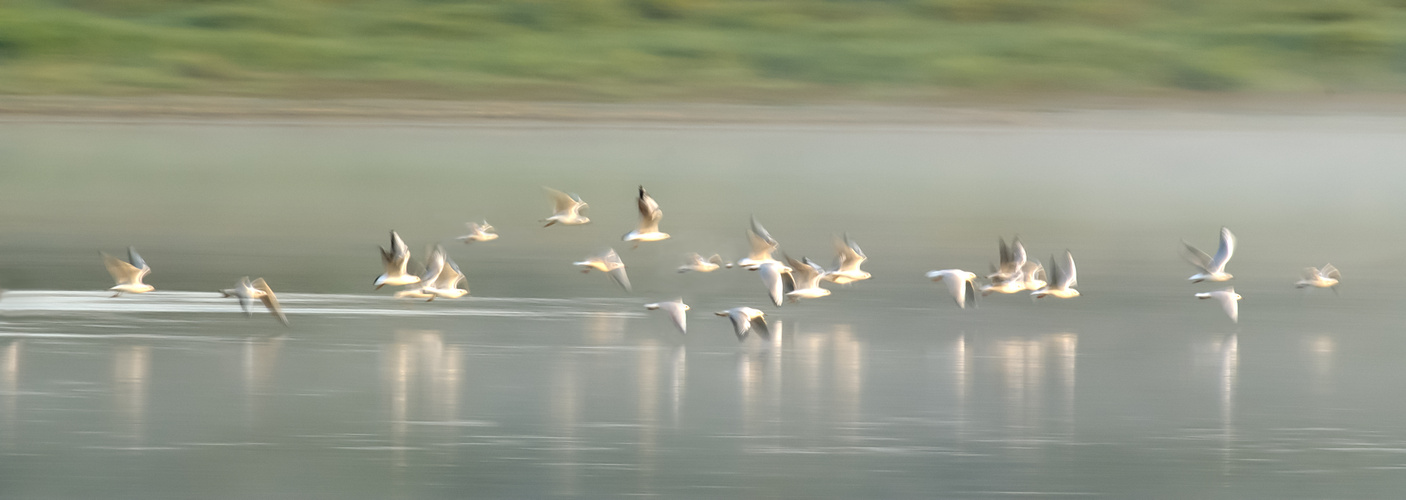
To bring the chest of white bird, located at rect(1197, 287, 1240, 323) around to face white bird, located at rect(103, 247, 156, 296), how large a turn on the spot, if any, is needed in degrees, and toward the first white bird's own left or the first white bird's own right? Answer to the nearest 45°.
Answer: approximately 180°

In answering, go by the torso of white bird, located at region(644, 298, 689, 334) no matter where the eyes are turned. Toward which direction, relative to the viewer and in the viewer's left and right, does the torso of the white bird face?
facing to the right of the viewer

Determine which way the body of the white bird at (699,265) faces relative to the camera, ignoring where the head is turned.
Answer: to the viewer's right

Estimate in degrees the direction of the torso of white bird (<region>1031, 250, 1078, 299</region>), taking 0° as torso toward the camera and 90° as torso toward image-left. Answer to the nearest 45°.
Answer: approximately 270°

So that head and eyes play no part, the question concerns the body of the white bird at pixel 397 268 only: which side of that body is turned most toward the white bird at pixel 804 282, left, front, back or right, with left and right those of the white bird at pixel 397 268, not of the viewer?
front

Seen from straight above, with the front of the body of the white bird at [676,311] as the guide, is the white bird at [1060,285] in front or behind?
in front
